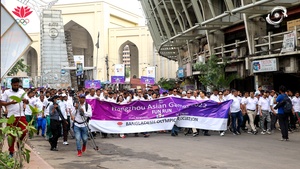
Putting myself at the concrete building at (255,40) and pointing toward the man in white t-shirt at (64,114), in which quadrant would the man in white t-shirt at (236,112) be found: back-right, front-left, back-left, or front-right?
front-left

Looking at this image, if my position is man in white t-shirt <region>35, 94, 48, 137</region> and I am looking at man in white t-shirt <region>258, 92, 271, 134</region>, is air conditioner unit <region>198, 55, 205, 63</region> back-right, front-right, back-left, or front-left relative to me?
front-left

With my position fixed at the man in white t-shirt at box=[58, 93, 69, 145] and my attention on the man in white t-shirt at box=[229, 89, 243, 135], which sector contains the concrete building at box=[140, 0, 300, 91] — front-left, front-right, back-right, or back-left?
front-left

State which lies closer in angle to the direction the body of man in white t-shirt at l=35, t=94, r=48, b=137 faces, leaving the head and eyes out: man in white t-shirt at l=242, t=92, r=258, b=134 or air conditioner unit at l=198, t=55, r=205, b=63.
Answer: the man in white t-shirt

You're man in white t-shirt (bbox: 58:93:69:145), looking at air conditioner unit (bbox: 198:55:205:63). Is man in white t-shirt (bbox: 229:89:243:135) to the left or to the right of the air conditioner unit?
right

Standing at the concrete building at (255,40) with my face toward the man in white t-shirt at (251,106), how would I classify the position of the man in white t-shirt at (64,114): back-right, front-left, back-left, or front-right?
front-right

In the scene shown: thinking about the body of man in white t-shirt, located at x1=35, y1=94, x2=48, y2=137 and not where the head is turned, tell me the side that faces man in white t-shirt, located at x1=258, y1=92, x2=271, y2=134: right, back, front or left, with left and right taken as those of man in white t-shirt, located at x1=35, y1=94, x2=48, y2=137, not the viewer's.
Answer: left

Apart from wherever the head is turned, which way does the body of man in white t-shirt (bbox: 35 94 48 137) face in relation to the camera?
toward the camera

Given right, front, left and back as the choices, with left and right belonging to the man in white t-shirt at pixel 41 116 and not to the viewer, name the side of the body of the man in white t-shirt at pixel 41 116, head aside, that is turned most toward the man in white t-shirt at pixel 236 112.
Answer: left

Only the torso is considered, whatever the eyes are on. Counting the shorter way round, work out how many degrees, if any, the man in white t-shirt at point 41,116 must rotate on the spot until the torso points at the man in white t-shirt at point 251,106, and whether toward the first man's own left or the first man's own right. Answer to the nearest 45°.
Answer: approximately 90° to the first man's own left

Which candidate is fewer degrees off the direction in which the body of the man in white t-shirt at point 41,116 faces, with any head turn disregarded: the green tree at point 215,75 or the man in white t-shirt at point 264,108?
the man in white t-shirt

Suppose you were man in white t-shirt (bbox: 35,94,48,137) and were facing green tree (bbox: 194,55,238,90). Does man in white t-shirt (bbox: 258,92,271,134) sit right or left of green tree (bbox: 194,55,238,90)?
right
